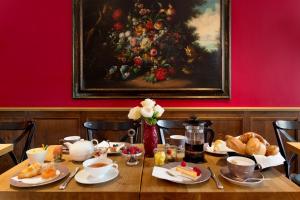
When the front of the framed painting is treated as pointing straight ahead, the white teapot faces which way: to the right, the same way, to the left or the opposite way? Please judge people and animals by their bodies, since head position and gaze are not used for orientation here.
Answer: to the right

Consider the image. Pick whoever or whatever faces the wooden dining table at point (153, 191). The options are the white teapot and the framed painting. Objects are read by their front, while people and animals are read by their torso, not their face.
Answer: the framed painting

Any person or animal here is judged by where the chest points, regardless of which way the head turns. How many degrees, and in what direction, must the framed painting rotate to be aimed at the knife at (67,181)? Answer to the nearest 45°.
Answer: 0° — it already faces it

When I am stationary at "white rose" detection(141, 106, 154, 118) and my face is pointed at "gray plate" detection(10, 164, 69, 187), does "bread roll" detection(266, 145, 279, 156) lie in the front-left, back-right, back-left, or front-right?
back-left

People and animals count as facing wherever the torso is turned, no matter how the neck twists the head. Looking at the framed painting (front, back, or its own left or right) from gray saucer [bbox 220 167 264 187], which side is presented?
front

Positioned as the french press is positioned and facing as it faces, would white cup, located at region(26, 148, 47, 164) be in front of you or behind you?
in front

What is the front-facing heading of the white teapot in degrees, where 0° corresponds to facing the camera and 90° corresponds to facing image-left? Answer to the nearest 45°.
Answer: approximately 90°

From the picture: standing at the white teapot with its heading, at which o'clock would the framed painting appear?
The framed painting is roughly at 4 o'clock from the white teapot.
